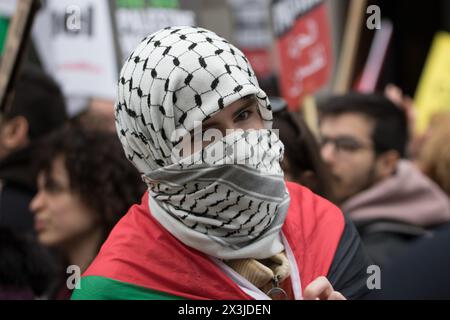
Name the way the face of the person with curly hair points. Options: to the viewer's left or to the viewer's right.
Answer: to the viewer's left

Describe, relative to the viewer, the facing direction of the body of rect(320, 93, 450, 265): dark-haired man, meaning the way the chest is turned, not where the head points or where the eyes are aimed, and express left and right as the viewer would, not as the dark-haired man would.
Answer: facing the viewer and to the left of the viewer

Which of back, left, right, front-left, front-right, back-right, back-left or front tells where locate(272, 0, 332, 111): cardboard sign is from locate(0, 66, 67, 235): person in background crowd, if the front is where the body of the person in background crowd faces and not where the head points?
back

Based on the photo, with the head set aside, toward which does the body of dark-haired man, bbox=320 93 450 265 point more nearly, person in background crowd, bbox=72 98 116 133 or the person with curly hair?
the person with curly hair

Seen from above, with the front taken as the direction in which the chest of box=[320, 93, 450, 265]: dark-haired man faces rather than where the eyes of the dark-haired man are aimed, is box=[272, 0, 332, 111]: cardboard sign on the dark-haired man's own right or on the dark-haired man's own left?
on the dark-haired man's own right

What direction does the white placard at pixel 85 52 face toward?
toward the camera

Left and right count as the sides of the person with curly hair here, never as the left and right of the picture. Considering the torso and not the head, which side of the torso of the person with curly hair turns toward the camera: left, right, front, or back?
left

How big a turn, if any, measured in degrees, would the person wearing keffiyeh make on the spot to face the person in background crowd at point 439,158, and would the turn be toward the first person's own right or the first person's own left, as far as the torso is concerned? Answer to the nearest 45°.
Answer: approximately 90° to the first person's own left

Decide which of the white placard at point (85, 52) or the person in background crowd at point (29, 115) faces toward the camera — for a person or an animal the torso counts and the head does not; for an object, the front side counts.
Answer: the white placard

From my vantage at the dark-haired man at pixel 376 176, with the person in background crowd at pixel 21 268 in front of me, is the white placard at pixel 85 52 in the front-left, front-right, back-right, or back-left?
front-right
